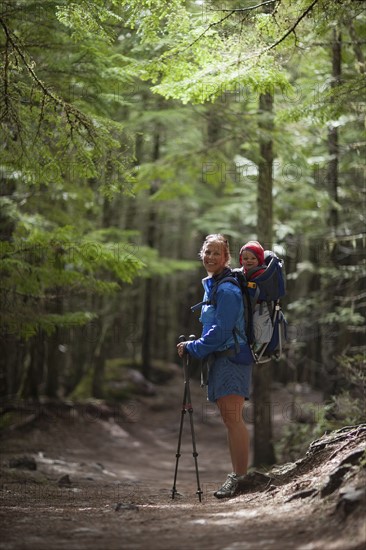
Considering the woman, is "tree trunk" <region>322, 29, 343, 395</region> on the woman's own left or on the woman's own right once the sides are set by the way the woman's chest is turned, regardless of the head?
on the woman's own right

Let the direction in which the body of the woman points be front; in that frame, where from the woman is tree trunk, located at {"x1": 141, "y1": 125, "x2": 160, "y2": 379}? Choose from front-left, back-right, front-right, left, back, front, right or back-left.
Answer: right

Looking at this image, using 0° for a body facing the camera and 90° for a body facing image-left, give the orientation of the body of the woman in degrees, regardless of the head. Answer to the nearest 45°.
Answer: approximately 90°

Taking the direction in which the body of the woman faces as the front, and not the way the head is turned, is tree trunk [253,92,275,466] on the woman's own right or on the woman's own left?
on the woman's own right
